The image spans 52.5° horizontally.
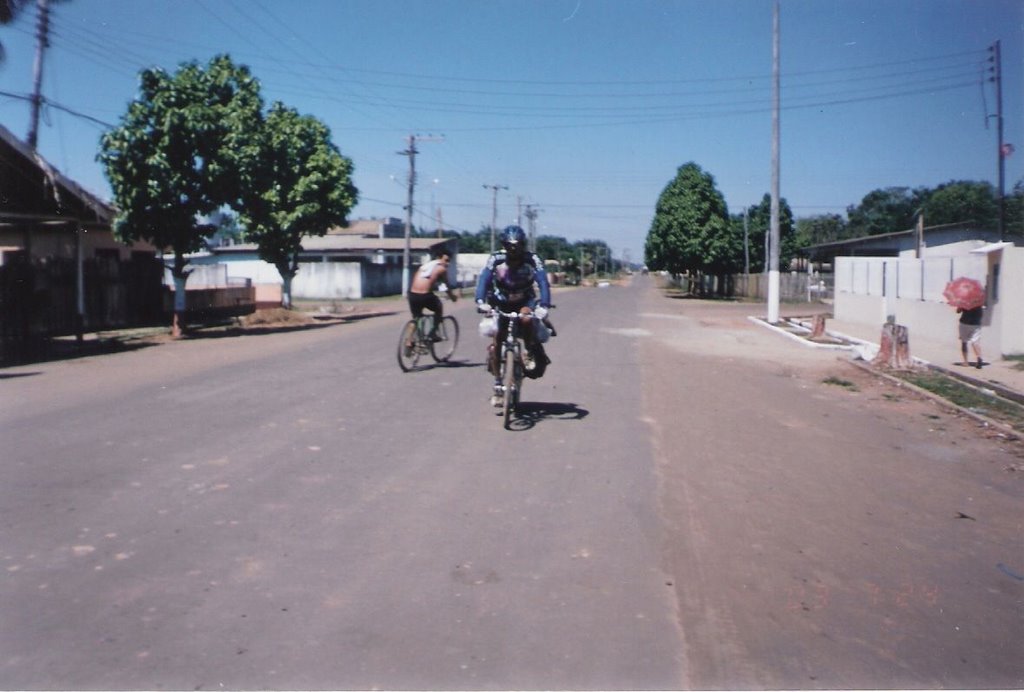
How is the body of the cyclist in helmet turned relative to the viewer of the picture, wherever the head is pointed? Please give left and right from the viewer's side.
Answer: facing the viewer

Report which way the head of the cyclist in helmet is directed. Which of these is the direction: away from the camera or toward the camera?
toward the camera

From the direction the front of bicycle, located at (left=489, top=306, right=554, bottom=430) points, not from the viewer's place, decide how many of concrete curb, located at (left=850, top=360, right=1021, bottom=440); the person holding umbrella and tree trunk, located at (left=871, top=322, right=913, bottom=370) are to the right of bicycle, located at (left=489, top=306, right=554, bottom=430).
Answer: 0

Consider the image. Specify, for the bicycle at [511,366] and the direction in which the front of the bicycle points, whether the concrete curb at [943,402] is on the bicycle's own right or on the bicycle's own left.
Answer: on the bicycle's own left

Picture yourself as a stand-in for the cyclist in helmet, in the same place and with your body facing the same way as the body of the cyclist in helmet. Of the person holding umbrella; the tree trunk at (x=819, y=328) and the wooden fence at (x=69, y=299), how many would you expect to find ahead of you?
0

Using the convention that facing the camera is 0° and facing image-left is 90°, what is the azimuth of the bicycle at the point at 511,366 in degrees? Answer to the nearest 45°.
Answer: approximately 0°

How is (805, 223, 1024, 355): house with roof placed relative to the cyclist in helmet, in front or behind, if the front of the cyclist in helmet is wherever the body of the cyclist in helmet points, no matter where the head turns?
behind

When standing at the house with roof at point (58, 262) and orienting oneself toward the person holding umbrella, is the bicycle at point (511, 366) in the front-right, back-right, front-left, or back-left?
front-right

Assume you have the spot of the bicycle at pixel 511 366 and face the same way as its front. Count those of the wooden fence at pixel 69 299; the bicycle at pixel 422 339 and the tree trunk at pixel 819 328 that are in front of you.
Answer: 0

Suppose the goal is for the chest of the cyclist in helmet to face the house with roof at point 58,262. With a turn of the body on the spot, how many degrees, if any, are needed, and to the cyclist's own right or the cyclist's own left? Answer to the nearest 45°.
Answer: approximately 135° to the cyclist's own right

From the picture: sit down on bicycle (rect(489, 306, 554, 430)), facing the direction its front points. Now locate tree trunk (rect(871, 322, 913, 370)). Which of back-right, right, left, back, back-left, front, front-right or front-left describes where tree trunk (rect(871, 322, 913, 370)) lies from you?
back-left
